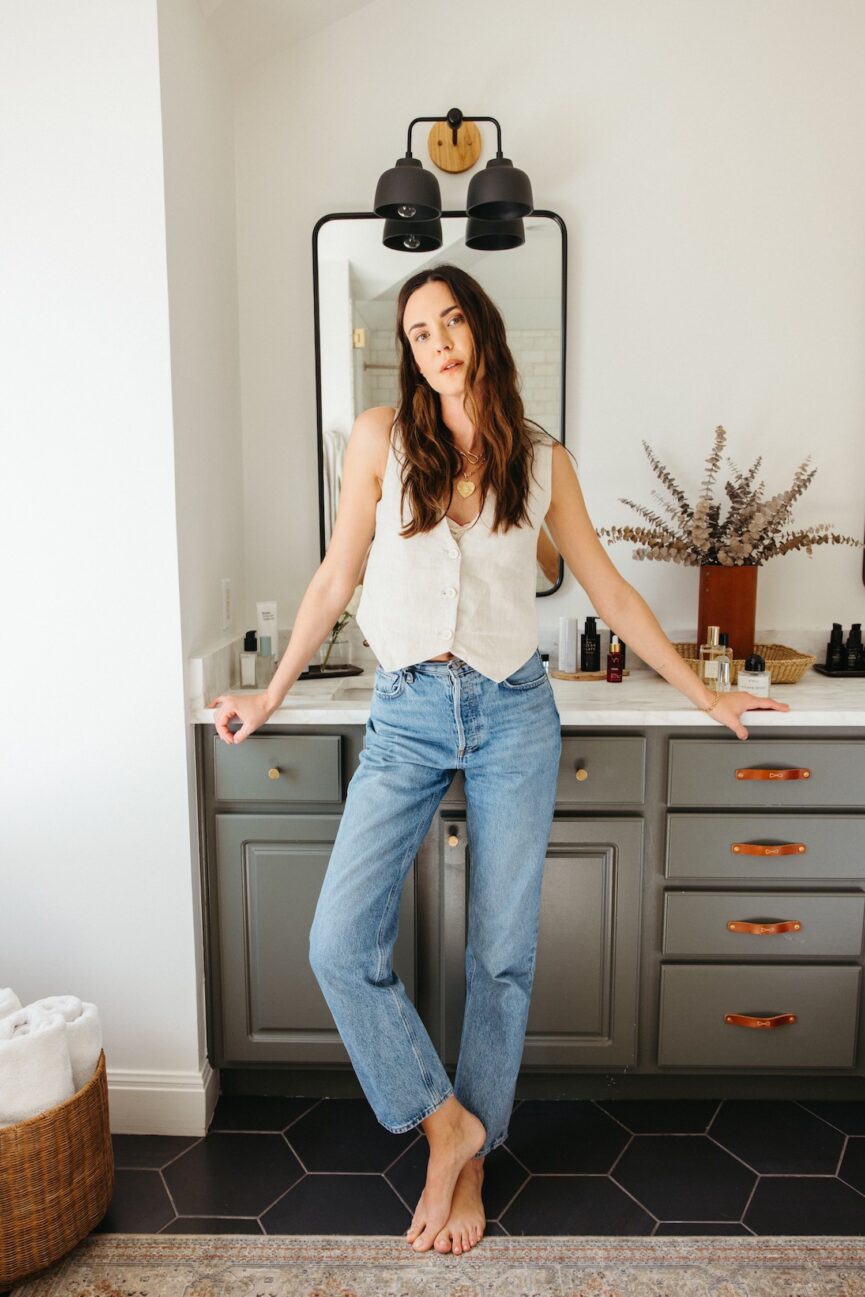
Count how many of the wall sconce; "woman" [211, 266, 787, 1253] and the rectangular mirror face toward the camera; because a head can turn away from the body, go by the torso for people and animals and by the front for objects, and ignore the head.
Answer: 3

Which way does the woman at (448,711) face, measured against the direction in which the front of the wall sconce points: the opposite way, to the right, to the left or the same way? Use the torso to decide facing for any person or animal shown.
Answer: the same way

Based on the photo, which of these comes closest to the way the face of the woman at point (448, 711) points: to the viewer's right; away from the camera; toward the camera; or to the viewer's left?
toward the camera

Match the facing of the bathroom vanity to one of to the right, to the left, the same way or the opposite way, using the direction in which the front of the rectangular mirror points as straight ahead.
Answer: the same way

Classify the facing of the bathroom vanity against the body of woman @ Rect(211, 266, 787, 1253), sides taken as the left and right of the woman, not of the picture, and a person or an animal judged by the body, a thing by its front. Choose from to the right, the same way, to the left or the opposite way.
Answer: the same way

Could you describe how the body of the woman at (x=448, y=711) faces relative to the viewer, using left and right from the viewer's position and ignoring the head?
facing the viewer

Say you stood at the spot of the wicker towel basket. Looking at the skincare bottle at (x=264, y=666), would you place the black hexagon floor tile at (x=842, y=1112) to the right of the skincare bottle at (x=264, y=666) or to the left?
right

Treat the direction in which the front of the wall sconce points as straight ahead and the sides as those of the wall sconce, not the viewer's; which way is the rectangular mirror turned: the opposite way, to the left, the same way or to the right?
the same way

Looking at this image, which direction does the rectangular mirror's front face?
toward the camera

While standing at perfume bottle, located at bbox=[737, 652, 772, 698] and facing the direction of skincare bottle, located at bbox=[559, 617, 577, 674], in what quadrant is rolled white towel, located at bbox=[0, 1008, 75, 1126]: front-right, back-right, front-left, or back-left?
front-left

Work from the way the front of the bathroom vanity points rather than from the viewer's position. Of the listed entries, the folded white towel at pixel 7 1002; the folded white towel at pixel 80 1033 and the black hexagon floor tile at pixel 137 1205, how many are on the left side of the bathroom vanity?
0
